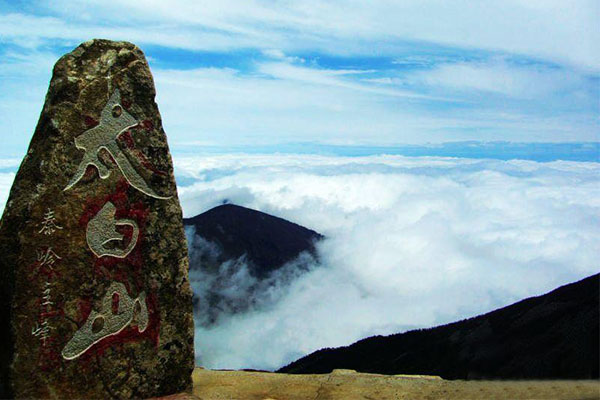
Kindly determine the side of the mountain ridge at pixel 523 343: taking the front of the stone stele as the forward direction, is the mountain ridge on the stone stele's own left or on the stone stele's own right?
on the stone stele's own left

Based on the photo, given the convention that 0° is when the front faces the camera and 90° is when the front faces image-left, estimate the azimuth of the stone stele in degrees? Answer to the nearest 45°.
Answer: approximately 0°
